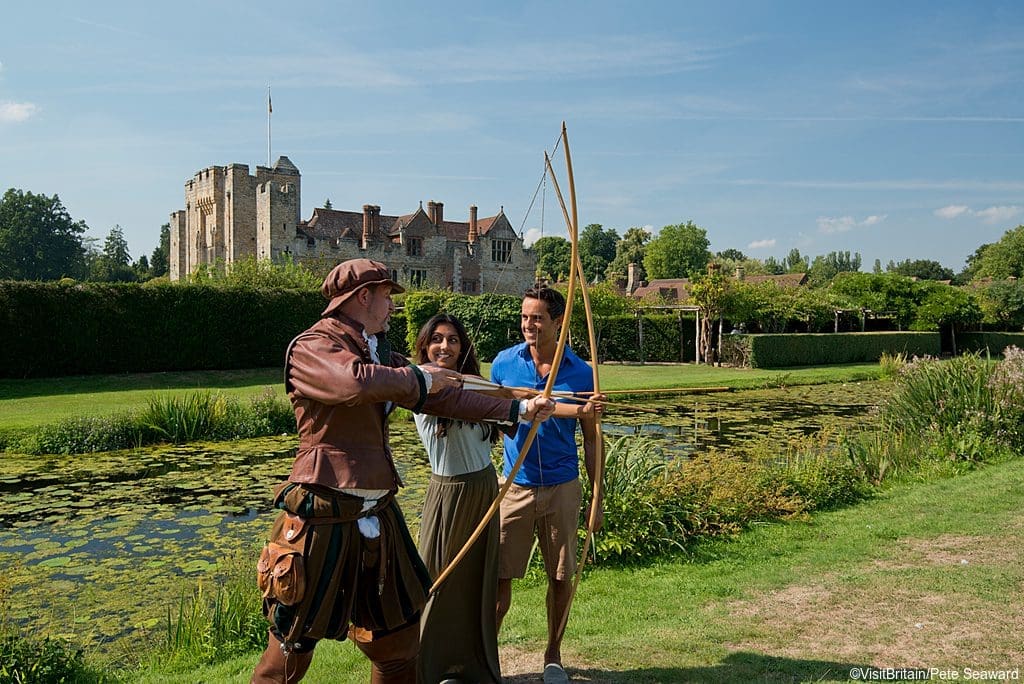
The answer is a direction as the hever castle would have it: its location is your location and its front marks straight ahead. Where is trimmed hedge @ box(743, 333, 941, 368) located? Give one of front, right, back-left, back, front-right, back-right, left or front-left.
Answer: left

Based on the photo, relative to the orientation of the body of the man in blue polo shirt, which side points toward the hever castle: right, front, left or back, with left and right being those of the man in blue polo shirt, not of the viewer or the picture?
back

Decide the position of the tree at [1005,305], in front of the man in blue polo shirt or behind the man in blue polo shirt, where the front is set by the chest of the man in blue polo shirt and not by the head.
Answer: behind

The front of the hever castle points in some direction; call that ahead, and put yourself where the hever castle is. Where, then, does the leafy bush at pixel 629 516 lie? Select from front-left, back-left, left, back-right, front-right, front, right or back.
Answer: front-left

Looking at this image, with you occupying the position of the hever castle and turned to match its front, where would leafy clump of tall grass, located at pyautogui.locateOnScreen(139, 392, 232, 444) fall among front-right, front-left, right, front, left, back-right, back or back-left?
front-left

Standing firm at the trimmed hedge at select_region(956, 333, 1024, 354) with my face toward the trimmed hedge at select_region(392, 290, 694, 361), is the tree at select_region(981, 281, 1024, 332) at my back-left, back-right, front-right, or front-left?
back-right

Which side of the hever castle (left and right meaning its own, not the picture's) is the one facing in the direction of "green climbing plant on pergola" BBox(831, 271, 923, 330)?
left

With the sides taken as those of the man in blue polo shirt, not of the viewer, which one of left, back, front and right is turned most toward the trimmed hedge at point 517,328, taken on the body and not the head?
back

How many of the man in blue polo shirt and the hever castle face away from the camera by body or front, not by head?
0

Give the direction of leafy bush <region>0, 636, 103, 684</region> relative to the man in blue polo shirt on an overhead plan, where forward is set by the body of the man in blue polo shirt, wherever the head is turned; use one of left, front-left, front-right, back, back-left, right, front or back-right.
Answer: right

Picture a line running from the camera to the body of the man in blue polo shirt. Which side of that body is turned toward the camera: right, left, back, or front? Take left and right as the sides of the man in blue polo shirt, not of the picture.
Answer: front

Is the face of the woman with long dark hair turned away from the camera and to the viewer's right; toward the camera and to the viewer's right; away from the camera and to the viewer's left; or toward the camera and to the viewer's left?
toward the camera and to the viewer's left

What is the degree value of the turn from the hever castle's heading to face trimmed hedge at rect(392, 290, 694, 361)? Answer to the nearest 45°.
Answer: approximately 45° to its left

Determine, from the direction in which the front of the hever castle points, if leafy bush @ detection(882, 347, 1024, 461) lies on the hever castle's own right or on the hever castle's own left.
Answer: on the hever castle's own left
